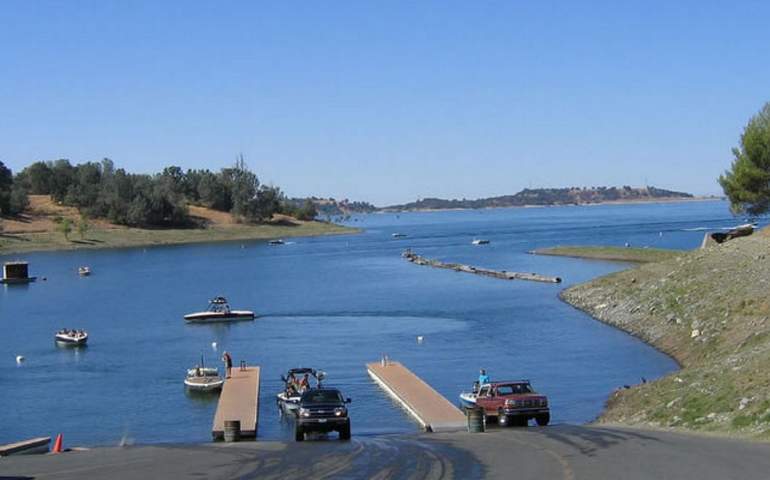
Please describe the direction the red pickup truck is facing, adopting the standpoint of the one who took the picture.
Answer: facing the viewer and to the right of the viewer

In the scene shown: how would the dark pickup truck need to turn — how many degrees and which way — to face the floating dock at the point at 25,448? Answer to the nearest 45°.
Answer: approximately 90° to its right

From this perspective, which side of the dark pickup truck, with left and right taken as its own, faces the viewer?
front

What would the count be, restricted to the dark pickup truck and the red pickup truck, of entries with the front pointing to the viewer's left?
0
